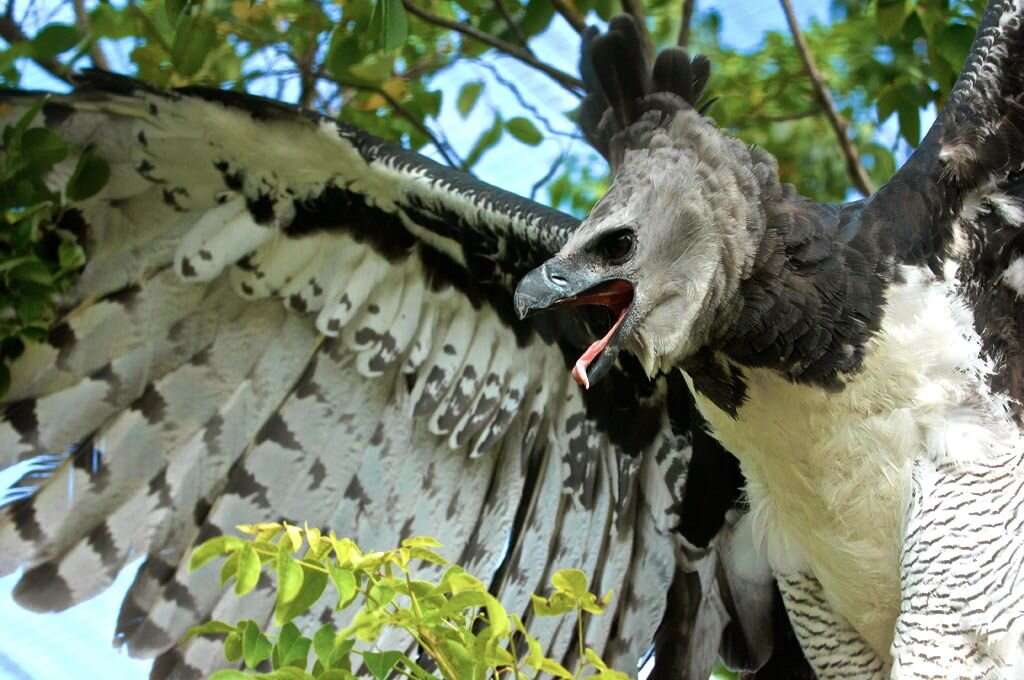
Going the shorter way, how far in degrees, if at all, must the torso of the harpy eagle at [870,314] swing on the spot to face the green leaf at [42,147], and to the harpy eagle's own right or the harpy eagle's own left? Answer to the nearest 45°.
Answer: approximately 45° to the harpy eagle's own right

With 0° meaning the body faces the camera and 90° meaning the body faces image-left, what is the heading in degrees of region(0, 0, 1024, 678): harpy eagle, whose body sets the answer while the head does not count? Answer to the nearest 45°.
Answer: approximately 45°
